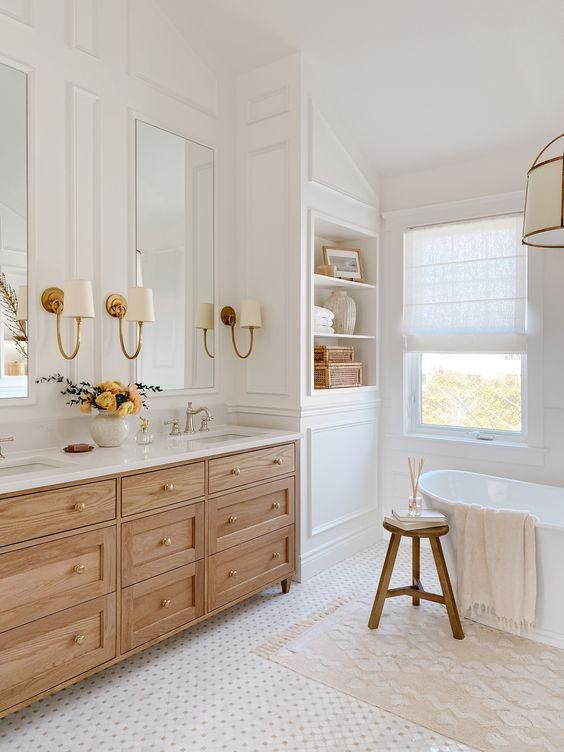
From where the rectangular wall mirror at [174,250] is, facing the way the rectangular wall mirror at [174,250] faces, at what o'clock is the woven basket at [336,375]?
The woven basket is roughly at 10 o'clock from the rectangular wall mirror.

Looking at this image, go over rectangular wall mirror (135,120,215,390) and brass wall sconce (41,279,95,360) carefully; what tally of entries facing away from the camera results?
0

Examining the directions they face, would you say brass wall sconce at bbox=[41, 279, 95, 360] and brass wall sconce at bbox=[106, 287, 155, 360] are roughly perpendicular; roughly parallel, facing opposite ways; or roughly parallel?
roughly parallel

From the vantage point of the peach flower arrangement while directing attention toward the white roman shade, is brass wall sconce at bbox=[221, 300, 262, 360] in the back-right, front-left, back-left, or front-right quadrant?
front-left

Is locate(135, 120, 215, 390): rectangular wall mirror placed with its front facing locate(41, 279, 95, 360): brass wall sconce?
no

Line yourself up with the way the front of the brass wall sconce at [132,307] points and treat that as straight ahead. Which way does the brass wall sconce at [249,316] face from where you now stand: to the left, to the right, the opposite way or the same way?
the same way

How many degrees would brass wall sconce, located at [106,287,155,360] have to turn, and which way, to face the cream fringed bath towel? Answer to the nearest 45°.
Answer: approximately 45° to its left

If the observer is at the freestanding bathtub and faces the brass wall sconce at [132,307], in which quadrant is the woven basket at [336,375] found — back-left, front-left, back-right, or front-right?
front-right

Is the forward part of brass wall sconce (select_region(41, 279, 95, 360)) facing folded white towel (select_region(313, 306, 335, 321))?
no

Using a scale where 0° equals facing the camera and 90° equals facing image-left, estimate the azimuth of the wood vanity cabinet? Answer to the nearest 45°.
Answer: approximately 315°

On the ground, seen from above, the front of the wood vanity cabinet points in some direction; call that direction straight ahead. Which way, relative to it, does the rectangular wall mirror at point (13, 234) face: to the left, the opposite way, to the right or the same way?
the same way

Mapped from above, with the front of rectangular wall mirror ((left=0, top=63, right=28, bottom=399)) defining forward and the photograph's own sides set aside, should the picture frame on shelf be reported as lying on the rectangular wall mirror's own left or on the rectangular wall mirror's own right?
on the rectangular wall mirror's own left

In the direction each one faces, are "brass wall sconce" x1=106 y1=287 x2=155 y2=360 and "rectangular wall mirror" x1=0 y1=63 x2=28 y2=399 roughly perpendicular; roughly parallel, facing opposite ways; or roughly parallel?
roughly parallel

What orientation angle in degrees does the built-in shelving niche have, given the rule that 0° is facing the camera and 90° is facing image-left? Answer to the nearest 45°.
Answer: approximately 315°

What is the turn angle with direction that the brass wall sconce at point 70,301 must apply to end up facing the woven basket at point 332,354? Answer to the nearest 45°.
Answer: approximately 45° to its left

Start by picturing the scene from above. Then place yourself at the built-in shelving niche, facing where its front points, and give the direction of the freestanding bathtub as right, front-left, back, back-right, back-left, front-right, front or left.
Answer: front

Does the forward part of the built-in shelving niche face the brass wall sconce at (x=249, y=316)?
no

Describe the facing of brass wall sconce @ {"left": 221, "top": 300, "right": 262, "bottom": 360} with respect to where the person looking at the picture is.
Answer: facing the viewer and to the right of the viewer

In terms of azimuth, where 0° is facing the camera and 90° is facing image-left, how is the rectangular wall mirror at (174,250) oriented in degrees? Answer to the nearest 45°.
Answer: approximately 315°

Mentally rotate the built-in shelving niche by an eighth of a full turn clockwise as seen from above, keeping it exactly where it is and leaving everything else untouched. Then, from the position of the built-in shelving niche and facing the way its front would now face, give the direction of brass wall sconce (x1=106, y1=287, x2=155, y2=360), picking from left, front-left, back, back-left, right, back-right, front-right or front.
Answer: front-right
